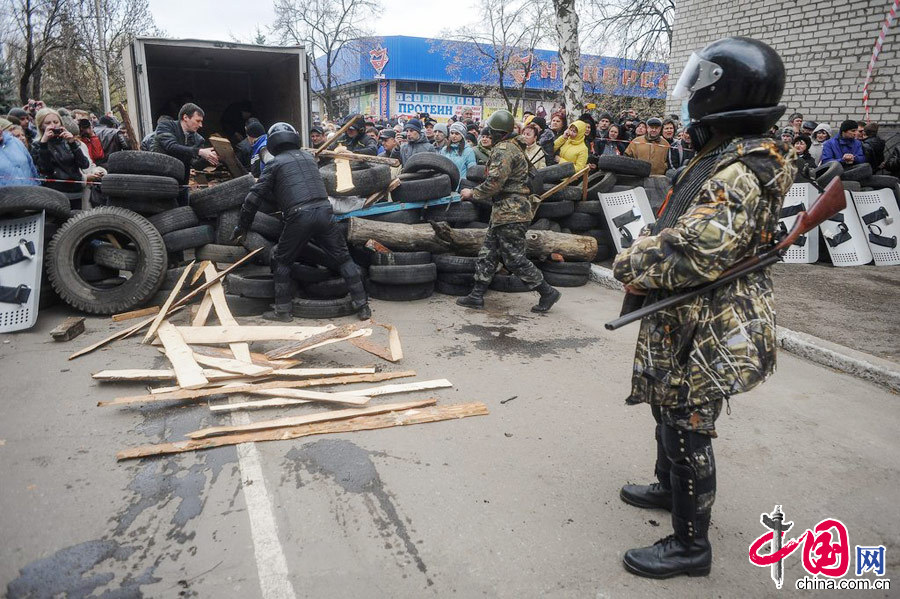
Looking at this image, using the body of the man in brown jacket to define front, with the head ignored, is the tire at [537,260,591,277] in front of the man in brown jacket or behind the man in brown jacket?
in front

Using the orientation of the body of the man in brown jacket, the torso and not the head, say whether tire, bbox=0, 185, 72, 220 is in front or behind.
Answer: in front

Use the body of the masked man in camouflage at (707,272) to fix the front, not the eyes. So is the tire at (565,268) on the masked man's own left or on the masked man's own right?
on the masked man's own right

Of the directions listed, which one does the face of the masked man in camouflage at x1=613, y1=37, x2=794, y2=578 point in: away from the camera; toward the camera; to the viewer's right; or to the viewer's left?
to the viewer's left

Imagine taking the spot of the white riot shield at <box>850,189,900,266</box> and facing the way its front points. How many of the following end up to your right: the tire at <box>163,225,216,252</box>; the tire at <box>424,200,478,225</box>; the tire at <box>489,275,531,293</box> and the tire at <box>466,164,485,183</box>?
0

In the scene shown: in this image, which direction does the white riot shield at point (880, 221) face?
away from the camera

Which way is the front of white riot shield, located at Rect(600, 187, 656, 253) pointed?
away from the camera

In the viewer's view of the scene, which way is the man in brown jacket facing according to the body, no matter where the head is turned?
toward the camera

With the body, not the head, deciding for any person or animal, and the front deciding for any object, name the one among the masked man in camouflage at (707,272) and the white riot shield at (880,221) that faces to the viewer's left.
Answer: the masked man in camouflage

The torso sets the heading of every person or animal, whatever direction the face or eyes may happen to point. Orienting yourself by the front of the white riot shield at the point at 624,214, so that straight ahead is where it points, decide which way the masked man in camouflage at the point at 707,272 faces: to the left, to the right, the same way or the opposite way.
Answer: to the left

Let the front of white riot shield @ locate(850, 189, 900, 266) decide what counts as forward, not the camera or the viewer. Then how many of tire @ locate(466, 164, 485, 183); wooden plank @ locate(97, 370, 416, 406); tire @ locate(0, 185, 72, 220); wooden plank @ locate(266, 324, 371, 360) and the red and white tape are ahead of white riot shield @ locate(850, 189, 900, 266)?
1

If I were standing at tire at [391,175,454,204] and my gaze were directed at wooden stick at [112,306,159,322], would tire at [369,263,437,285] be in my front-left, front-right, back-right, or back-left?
front-left

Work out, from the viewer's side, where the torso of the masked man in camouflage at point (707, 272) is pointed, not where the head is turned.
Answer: to the viewer's left

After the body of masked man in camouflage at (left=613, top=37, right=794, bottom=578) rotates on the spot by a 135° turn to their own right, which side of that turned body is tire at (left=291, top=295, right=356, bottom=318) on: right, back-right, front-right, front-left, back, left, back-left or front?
left

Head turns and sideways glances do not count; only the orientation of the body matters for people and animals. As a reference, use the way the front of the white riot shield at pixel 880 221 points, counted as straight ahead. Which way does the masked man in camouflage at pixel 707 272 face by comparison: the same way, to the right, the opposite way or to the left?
to the left

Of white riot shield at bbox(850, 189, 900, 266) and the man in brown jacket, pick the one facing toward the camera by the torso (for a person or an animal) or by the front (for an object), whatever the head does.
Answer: the man in brown jacket
